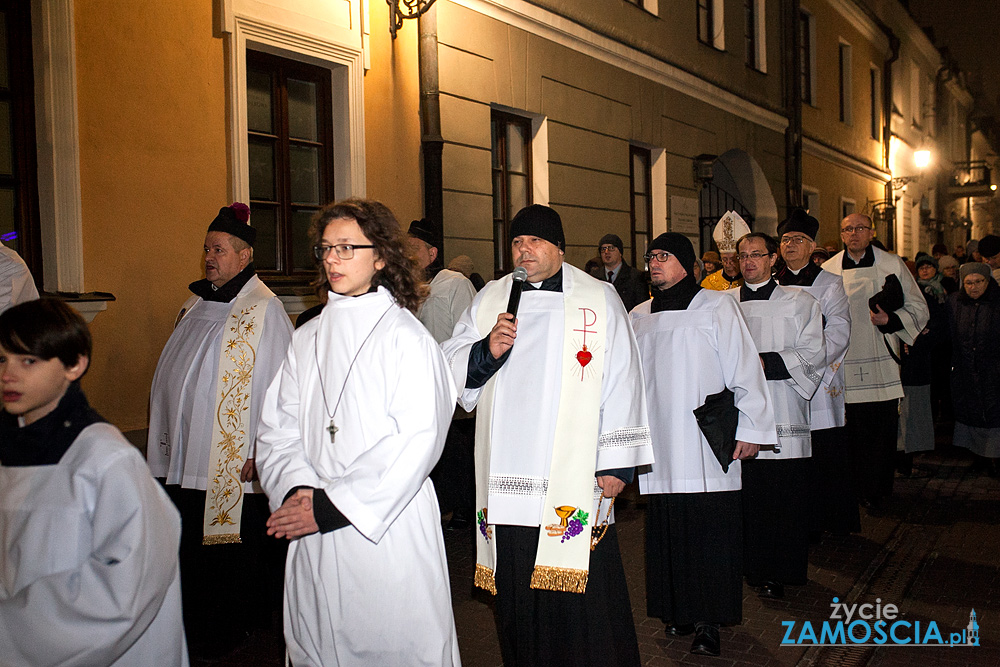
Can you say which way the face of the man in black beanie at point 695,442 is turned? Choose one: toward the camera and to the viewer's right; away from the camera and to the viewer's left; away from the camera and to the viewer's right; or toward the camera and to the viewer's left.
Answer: toward the camera and to the viewer's left

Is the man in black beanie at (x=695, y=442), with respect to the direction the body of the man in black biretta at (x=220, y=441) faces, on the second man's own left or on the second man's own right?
on the second man's own left

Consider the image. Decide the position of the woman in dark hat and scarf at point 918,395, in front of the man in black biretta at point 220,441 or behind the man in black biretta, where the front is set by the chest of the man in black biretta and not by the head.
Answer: behind

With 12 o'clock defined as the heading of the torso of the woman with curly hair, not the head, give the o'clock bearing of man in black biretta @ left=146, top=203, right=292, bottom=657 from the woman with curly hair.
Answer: The man in black biretta is roughly at 4 o'clock from the woman with curly hair.

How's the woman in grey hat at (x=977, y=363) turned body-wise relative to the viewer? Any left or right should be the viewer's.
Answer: facing the viewer

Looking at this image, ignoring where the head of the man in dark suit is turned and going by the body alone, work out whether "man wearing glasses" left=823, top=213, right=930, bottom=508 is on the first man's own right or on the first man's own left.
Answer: on the first man's own left

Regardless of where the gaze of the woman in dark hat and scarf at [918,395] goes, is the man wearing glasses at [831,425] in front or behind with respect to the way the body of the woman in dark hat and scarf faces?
in front

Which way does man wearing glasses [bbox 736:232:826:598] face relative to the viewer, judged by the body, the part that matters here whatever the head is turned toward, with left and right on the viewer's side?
facing the viewer and to the left of the viewer

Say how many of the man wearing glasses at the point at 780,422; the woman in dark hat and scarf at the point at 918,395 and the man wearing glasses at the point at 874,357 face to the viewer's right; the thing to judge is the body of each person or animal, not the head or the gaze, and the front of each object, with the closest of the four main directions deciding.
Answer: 0

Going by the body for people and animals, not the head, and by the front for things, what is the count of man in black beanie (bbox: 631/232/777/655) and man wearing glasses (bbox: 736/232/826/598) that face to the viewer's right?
0
